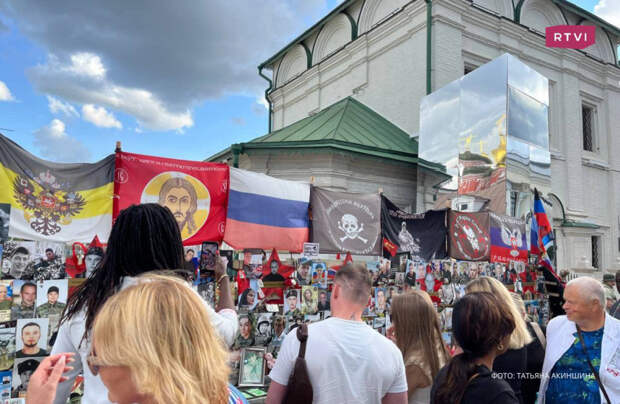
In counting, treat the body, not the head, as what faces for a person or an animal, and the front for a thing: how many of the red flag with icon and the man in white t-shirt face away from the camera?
1

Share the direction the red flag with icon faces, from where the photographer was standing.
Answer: facing the viewer

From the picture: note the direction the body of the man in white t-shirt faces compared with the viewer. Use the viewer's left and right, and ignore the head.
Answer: facing away from the viewer

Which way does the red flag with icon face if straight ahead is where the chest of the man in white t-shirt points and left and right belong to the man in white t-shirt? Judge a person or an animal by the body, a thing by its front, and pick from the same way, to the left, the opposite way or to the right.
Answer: the opposite way

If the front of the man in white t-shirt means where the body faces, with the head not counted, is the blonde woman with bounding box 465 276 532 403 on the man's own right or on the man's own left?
on the man's own right

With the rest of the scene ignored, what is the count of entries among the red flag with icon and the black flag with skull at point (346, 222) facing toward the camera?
2

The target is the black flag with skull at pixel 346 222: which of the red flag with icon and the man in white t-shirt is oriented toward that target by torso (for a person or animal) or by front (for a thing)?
the man in white t-shirt

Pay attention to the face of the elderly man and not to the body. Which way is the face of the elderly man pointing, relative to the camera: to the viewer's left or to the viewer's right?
to the viewer's left

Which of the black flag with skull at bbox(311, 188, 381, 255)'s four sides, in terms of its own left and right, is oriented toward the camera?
front

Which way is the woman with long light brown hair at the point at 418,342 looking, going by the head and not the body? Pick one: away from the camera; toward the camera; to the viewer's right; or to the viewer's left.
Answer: away from the camera

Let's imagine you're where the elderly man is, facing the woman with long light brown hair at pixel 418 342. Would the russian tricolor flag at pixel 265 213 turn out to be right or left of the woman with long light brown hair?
right

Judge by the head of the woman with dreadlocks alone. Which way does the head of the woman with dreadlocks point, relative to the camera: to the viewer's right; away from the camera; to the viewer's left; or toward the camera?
away from the camera

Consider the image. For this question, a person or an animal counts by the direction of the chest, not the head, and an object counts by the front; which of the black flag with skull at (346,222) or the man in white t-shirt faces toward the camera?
the black flag with skull

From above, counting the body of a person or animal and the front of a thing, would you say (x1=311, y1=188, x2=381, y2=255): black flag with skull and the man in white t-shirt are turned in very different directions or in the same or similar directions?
very different directions

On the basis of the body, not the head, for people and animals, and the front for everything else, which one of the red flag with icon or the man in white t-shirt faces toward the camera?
the red flag with icon

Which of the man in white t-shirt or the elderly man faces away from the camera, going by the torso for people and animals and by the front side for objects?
the man in white t-shirt

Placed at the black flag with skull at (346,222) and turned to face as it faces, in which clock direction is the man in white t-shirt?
The man in white t-shirt is roughly at 12 o'clock from the black flag with skull.

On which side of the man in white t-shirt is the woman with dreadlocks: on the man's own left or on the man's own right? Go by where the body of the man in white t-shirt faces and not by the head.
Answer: on the man's own left

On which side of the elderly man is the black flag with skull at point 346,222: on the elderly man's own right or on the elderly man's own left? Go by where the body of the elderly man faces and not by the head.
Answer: on the elderly man's own right
